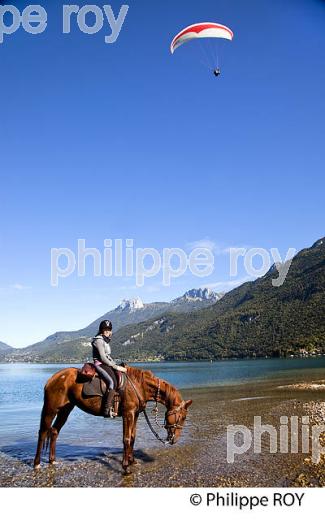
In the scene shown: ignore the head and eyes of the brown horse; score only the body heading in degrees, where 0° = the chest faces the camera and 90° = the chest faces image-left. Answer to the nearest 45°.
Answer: approximately 270°

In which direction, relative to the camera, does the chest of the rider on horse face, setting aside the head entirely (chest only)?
to the viewer's right
